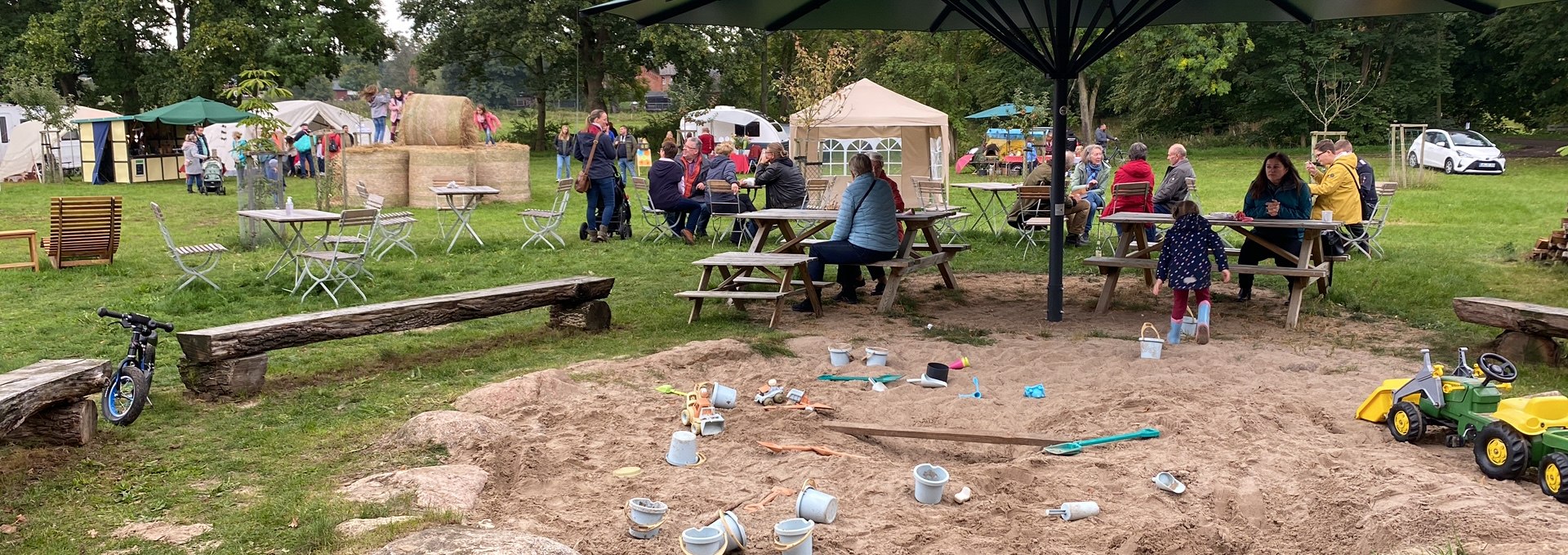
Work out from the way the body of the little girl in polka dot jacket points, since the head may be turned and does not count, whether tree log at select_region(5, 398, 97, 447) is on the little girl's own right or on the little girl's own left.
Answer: on the little girl's own left

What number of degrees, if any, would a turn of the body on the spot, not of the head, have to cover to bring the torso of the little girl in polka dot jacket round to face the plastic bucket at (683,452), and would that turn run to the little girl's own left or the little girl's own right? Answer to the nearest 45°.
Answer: approximately 135° to the little girl's own left

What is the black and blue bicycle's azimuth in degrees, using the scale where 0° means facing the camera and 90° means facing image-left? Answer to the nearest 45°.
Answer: approximately 45°

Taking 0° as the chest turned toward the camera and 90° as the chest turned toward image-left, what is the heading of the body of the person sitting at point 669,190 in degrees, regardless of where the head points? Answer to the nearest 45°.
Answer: approximately 225°

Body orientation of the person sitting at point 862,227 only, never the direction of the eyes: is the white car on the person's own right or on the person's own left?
on the person's own right

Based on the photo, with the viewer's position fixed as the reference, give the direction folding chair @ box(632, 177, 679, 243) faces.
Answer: facing away from the viewer and to the right of the viewer

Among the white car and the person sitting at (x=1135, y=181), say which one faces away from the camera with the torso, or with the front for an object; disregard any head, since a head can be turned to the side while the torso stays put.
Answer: the person sitting

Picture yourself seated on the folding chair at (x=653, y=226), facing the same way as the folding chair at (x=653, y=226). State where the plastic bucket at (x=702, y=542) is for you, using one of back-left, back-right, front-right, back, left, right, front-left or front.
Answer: back-right

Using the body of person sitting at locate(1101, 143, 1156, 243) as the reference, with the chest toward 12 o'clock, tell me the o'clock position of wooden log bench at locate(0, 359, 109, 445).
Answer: The wooden log bench is roughly at 7 o'clock from the person sitting.
